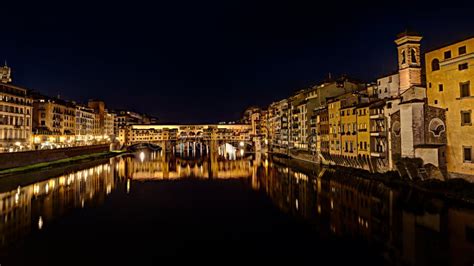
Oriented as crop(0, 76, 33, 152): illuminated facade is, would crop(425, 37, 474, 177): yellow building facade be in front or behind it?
in front

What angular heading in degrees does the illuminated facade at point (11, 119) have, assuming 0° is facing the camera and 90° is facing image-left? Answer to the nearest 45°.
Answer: approximately 315°

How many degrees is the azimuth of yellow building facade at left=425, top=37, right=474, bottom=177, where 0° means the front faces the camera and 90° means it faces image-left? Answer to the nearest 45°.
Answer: approximately 45°

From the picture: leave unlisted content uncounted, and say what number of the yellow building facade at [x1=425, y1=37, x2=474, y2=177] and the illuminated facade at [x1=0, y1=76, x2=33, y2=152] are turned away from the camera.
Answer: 0

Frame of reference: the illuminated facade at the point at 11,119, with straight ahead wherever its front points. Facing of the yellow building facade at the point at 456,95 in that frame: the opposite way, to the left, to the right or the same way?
the opposite way

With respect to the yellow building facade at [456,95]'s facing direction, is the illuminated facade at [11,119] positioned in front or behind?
in front
